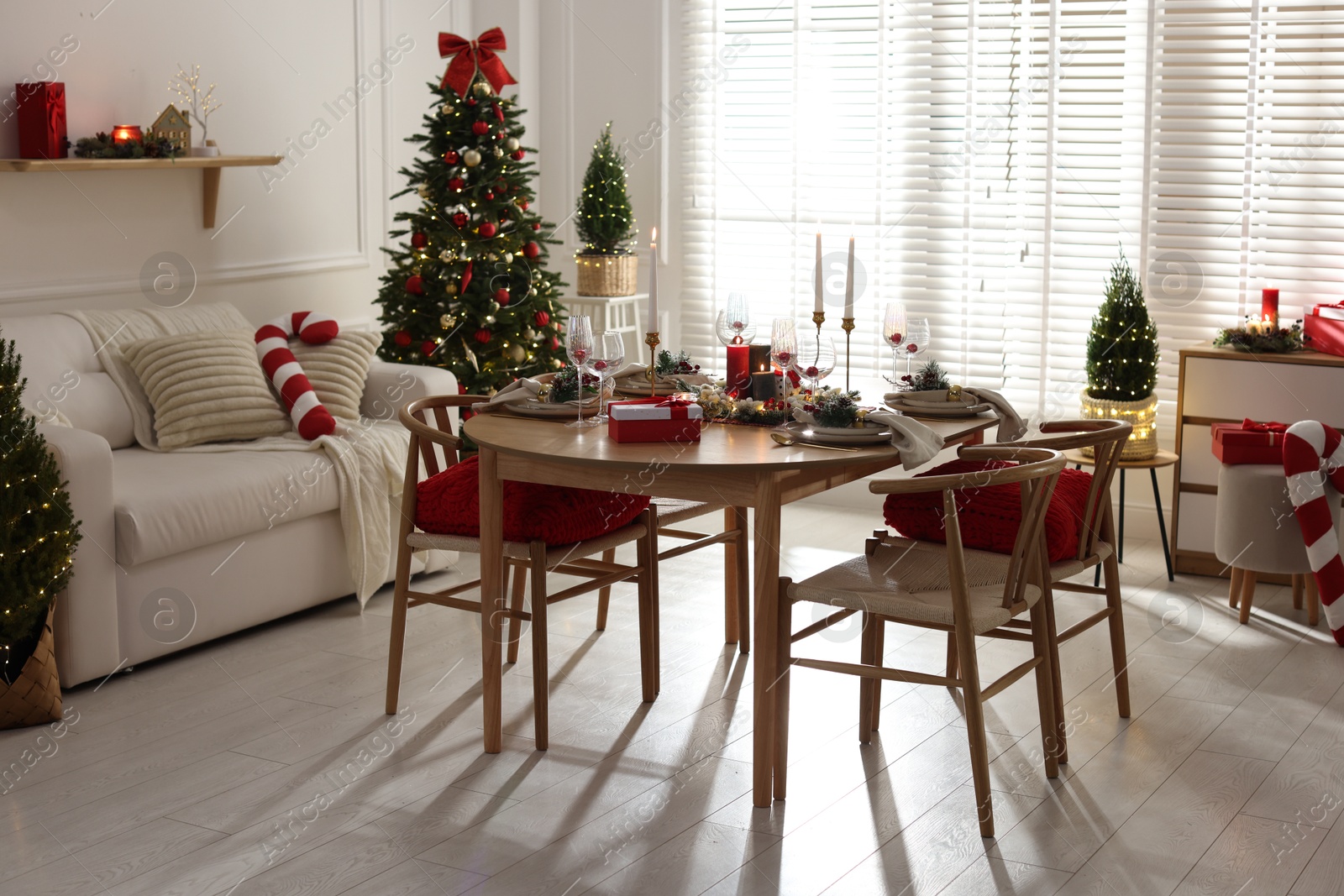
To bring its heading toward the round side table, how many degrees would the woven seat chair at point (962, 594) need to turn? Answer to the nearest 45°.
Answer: approximately 45° to its right

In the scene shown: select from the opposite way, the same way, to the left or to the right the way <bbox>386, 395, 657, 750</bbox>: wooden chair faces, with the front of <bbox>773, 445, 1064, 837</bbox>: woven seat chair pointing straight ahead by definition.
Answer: the opposite way

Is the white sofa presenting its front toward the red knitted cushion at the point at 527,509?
yes

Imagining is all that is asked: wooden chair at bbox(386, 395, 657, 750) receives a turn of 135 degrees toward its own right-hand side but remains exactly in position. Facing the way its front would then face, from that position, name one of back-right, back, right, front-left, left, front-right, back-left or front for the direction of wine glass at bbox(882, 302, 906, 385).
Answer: back

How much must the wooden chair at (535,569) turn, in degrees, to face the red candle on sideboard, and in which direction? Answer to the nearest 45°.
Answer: approximately 90° to its left

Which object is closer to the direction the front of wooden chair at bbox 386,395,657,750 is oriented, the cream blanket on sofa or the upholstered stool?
the upholstered stool

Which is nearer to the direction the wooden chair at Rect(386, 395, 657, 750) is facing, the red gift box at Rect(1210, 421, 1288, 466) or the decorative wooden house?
the red gift box

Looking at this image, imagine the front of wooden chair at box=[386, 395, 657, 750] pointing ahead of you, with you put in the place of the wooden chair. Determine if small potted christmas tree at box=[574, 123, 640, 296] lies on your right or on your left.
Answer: on your left

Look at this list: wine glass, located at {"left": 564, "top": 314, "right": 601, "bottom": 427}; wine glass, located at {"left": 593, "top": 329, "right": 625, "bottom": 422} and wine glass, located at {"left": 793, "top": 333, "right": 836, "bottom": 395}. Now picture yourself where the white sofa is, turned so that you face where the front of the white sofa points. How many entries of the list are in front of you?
3

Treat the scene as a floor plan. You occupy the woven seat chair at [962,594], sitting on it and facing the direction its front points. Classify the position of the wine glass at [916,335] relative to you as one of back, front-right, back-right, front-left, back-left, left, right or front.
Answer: front-right

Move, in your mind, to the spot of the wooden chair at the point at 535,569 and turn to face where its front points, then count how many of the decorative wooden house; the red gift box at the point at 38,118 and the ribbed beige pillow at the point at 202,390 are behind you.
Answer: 3

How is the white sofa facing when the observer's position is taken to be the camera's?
facing the viewer and to the right of the viewer

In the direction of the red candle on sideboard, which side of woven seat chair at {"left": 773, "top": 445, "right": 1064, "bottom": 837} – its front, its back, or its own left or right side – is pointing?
right

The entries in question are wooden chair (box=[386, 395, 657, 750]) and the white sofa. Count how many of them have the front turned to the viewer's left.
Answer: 0
